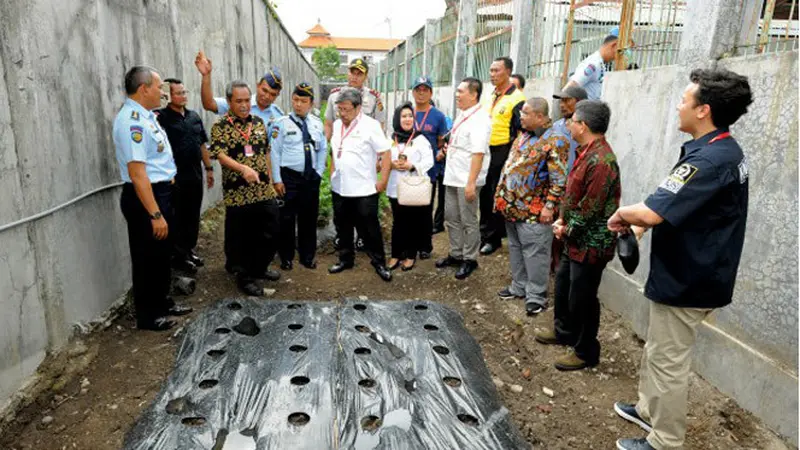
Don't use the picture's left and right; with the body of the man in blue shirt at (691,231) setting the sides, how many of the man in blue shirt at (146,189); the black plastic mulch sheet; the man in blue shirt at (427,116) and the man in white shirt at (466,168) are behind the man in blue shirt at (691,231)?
0

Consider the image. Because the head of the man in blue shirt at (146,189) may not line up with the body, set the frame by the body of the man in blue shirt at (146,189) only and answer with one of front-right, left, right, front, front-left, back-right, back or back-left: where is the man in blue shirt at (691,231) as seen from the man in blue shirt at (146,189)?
front-right

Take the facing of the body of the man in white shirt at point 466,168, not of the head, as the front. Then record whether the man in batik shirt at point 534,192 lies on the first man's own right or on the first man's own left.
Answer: on the first man's own left

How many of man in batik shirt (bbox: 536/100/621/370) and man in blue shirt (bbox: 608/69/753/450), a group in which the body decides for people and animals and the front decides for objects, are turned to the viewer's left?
2

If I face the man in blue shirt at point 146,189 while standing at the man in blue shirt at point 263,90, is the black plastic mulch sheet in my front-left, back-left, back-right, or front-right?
front-left

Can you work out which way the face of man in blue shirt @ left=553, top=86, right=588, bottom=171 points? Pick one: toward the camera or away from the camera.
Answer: toward the camera

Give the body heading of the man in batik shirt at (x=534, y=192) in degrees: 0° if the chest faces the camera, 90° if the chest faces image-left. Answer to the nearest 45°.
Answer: approximately 45°

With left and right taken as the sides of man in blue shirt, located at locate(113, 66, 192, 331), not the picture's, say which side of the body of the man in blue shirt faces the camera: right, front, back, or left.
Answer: right

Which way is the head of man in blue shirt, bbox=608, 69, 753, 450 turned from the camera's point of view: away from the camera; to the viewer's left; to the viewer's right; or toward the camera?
to the viewer's left

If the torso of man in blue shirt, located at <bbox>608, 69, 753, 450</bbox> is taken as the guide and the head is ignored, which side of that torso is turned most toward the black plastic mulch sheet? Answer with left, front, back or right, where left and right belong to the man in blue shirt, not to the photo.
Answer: front

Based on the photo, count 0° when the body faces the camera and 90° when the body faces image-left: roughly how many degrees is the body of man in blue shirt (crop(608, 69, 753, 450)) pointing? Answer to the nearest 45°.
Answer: approximately 90°

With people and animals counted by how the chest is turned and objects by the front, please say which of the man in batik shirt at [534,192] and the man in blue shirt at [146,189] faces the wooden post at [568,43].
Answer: the man in blue shirt

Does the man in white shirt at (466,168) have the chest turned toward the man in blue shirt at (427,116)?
no

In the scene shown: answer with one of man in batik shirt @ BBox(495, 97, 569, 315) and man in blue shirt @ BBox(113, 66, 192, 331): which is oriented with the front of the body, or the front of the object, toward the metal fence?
the man in blue shirt

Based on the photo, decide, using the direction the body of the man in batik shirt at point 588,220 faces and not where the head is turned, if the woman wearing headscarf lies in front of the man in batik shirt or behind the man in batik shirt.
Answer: in front

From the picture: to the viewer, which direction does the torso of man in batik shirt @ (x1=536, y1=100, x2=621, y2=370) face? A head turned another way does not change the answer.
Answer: to the viewer's left

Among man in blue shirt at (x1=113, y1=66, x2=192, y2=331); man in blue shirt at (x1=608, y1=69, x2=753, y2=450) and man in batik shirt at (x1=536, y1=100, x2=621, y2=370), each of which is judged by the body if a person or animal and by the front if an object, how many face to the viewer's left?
2
